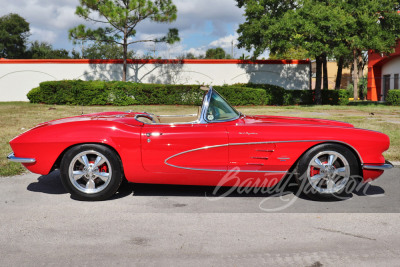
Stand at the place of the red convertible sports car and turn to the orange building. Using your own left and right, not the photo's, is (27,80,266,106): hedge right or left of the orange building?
left

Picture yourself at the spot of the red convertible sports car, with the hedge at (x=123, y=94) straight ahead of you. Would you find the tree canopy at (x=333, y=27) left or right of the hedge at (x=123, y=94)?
right

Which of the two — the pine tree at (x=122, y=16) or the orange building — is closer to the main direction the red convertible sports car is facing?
the orange building

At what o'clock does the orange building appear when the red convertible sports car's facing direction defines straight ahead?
The orange building is roughly at 10 o'clock from the red convertible sports car.

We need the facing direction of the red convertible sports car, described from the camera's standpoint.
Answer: facing to the right of the viewer

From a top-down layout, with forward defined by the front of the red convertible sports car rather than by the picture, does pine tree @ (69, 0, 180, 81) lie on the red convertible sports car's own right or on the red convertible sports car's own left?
on the red convertible sports car's own left

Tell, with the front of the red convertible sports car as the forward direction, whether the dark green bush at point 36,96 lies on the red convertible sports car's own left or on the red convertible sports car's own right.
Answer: on the red convertible sports car's own left

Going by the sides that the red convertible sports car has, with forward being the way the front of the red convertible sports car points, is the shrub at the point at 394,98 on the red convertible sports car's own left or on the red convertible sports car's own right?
on the red convertible sports car's own left
